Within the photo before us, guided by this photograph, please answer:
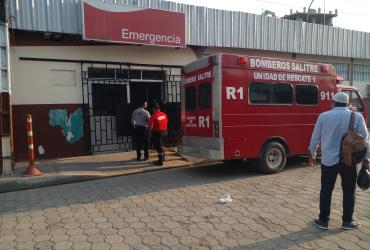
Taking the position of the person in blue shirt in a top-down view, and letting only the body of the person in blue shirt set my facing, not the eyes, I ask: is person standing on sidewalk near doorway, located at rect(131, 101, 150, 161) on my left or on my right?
on my left

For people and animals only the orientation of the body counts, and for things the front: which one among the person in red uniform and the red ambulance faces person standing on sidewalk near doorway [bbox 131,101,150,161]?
the person in red uniform

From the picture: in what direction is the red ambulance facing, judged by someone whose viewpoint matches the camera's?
facing away from the viewer and to the right of the viewer

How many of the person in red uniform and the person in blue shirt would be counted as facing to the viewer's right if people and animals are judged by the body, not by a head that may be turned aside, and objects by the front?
0

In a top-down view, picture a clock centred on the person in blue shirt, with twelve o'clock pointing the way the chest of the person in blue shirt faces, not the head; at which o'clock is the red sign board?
The red sign board is roughly at 10 o'clock from the person in blue shirt.

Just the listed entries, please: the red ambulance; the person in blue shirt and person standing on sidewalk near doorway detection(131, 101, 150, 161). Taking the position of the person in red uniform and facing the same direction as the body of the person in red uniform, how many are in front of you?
1

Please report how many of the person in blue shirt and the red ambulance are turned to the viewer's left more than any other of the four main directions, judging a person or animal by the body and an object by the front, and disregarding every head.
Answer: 0

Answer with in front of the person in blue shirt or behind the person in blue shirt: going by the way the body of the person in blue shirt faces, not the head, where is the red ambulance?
in front

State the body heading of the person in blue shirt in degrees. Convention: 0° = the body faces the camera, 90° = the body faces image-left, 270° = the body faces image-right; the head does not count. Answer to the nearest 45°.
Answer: approximately 180°

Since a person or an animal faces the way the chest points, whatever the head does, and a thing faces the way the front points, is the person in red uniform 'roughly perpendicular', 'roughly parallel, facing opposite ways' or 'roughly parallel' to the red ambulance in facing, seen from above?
roughly perpendicular

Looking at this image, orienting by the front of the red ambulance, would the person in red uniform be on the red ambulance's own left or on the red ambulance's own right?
on the red ambulance's own left
